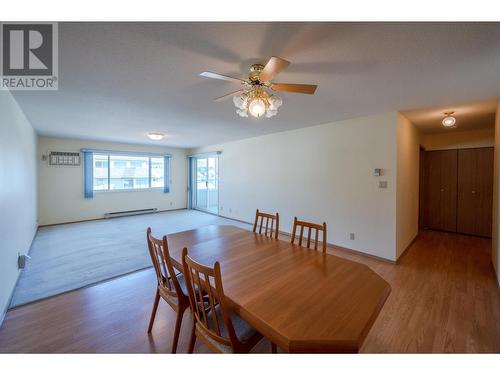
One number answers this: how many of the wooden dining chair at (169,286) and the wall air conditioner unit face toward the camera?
1

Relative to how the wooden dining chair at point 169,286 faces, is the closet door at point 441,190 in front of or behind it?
in front

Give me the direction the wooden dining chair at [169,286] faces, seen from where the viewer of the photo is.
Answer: facing away from the viewer and to the right of the viewer

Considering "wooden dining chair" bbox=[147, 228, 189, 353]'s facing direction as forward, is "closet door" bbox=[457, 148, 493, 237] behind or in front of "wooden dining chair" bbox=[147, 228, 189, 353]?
in front

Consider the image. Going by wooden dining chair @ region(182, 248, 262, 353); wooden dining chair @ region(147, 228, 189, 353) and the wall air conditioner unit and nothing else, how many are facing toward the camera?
1

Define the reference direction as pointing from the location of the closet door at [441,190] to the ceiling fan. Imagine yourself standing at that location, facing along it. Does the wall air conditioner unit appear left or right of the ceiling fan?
right

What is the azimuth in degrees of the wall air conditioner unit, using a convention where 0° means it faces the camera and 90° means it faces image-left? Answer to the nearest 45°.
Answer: approximately 0°

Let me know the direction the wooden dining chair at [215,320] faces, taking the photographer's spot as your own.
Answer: facing away from the viewer and to the right of the viewer

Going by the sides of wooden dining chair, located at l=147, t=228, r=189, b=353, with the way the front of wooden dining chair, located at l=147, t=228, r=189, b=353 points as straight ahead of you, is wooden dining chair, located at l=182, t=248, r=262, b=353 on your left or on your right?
on your right

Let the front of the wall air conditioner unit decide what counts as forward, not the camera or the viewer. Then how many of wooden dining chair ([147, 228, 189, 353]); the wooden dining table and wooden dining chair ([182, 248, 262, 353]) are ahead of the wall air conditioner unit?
3

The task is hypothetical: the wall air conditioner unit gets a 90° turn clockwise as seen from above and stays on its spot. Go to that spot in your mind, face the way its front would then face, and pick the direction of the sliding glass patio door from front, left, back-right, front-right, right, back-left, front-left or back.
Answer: back

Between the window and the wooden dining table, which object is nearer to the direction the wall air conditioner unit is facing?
the wooden dining table

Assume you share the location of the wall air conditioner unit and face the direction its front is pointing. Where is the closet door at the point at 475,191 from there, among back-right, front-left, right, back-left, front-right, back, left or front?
front-left

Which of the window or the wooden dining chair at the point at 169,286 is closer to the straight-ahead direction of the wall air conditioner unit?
the wooden dining chair

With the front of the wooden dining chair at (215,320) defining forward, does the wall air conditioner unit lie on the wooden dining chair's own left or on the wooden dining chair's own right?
on the wooden dining chair's own left
